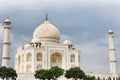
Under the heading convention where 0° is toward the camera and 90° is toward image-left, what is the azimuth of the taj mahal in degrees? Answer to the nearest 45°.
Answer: approximately 0°
